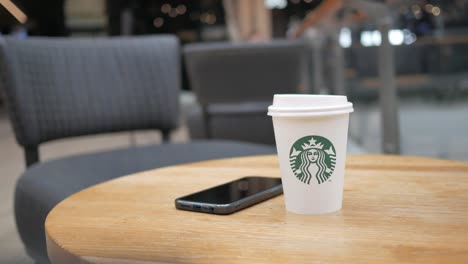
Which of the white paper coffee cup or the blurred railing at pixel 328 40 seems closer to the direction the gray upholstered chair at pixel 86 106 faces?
the white paper coffee cup

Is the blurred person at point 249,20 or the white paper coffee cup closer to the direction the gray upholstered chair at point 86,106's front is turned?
the white paper coffee cup

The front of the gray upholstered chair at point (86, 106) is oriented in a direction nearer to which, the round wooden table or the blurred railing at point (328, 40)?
the round wooden table

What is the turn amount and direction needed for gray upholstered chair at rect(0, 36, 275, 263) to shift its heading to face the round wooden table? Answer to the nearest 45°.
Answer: approximately 45° to its right

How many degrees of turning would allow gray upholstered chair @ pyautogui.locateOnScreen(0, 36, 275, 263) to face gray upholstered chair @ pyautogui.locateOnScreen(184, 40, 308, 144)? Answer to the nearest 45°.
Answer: approximately 90° to its left

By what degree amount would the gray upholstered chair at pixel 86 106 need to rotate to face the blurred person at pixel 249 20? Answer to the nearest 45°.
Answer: approximately 135° to its left

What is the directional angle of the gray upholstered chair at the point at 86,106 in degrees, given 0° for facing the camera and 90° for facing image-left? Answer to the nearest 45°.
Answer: approximately 315°

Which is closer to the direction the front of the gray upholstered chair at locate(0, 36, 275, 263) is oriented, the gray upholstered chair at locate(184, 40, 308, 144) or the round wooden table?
the round wooden table

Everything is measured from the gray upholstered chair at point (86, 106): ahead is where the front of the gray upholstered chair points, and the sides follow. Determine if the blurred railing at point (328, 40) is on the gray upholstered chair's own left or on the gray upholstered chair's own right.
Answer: on the gray upholstered chair's own left
